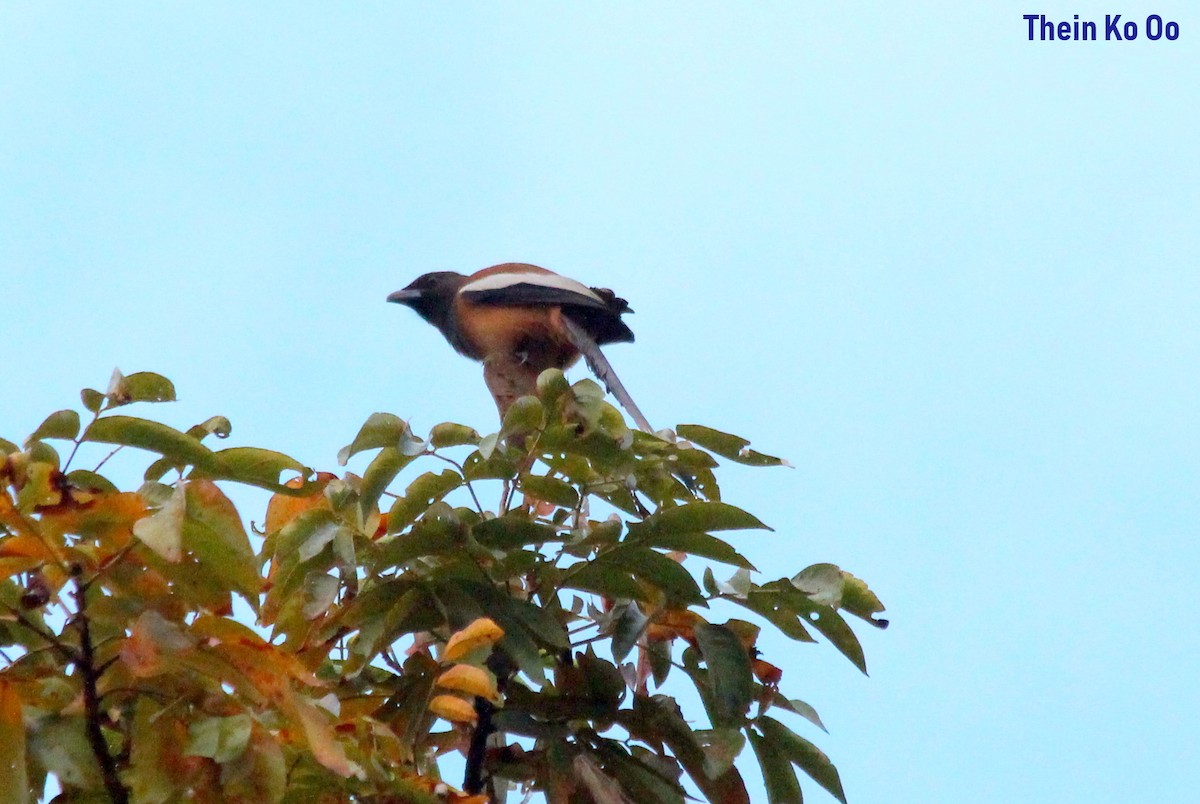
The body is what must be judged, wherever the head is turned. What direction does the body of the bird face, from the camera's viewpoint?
to the viewer's left
